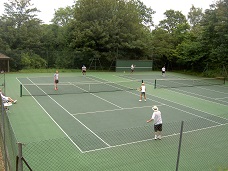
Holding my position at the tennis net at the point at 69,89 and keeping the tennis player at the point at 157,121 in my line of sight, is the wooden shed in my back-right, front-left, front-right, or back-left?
back-right

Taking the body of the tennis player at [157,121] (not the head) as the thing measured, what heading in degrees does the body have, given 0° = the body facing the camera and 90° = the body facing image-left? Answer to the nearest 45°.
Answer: approximately 135°

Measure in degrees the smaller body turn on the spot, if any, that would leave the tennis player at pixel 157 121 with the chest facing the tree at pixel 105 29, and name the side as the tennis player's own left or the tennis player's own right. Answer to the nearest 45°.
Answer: approximately 45° to the tennis player's own right

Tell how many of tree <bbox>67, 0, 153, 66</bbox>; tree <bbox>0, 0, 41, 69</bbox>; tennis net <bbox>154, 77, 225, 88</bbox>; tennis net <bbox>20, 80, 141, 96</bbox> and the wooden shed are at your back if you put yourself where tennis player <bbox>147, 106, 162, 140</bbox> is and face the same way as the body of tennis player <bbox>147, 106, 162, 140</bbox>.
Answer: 0

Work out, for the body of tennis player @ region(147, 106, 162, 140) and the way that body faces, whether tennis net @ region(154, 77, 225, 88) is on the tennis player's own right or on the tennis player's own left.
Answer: on the tennis player's own right

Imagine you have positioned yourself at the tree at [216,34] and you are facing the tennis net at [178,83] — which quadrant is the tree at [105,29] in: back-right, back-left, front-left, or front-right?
front-right

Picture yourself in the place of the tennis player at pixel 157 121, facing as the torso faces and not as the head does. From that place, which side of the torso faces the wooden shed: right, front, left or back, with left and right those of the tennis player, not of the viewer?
front

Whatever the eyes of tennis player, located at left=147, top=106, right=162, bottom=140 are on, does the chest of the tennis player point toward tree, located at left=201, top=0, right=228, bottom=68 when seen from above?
no

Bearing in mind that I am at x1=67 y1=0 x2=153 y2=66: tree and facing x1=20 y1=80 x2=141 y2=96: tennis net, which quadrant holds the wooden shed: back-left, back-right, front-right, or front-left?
front-right

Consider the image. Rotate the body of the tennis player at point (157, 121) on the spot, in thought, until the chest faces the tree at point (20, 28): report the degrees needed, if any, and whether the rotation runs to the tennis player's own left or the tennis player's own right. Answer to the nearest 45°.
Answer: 0° — they already face it

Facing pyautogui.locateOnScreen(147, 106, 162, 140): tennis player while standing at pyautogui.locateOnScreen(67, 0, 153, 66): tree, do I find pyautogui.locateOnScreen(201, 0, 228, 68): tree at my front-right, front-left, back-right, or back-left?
front-left

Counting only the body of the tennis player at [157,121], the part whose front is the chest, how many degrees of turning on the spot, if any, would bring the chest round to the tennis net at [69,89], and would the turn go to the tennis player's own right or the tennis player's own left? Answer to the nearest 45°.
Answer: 0° — they already face it

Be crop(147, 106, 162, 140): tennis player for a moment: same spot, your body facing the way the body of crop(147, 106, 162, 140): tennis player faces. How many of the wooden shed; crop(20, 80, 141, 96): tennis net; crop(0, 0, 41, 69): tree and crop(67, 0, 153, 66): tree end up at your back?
0
